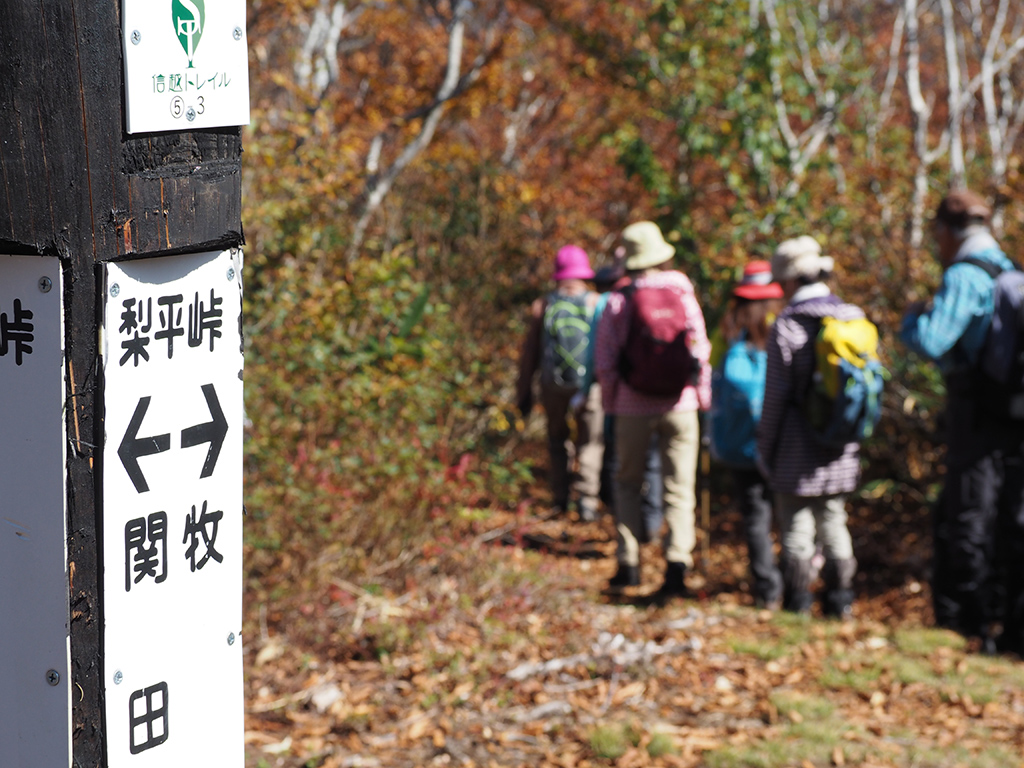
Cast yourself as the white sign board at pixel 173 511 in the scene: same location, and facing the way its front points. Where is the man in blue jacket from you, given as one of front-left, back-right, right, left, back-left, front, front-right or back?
left

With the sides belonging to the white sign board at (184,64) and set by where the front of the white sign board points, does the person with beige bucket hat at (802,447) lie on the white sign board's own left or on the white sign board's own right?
on the white sign board's own left

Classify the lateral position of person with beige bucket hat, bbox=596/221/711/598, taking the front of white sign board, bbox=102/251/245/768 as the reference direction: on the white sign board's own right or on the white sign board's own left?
on the white sign board's own left

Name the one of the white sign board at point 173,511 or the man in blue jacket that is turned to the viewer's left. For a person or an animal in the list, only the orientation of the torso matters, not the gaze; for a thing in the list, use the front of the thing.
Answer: the man in blue jacket

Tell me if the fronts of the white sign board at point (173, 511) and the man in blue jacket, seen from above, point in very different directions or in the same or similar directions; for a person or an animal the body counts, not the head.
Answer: very different directions

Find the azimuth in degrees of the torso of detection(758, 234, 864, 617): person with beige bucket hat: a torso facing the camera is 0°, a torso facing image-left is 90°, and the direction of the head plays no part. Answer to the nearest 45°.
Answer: approximately 135°

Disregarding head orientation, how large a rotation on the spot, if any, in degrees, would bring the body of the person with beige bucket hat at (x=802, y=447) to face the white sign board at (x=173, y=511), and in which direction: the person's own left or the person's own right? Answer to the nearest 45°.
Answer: approximately 135° to the person's own left

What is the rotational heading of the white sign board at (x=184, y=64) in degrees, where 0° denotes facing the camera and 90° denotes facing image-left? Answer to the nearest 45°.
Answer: approximately 315°

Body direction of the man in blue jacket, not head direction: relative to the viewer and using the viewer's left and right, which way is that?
facing to the left of the viewer
